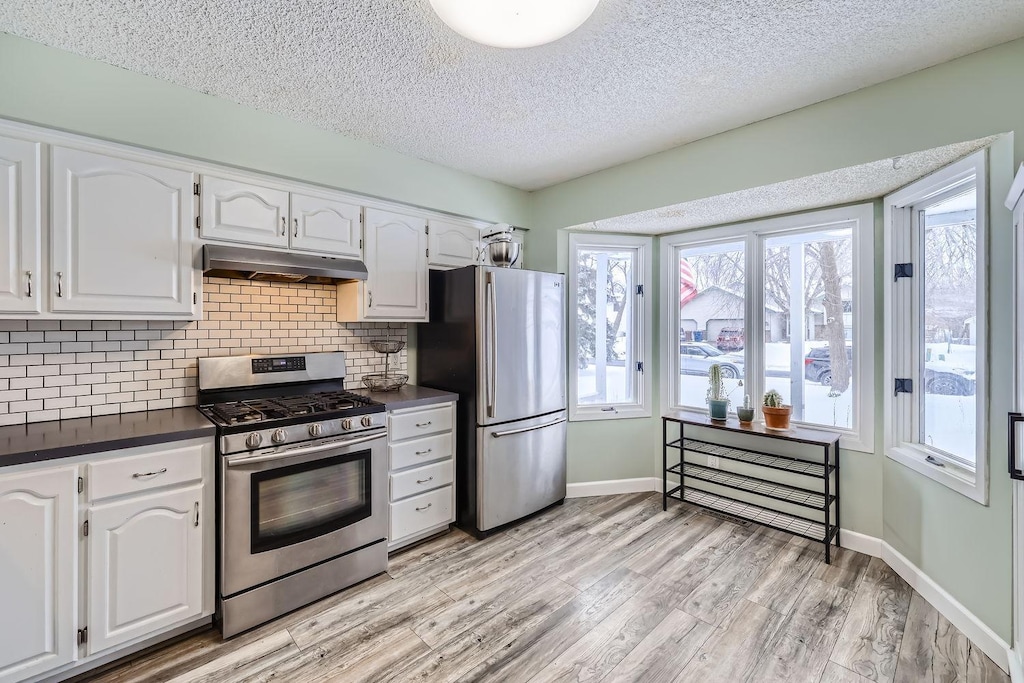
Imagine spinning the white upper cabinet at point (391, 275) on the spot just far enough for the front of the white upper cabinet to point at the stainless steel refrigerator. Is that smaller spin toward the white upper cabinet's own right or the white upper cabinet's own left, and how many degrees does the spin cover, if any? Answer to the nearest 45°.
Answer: approximately 45° to the white upper cabinet's own left

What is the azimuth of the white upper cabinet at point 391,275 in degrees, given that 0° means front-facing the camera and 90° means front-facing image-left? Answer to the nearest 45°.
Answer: approximately 315°

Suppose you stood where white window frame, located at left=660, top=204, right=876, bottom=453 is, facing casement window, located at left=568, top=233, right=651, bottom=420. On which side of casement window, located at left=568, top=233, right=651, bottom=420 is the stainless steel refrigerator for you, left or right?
left

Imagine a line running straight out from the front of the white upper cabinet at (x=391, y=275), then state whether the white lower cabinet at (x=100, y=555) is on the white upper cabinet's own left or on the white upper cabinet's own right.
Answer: on the white upper cabinet's own right

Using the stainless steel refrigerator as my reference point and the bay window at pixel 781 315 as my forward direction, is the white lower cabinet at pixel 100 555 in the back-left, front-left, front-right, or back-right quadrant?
back-right
